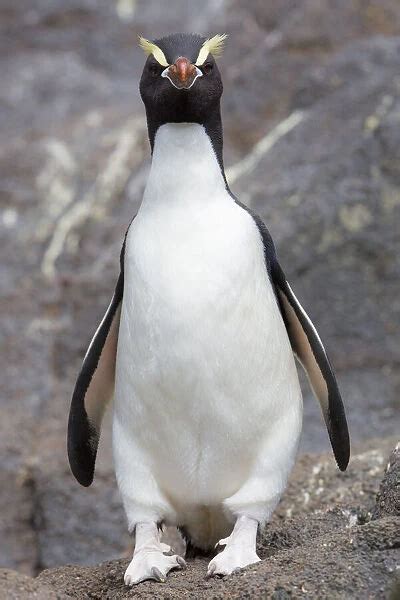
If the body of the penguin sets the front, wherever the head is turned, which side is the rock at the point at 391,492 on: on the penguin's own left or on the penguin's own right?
on the penguin's own left

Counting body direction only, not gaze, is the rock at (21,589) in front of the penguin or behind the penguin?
in front

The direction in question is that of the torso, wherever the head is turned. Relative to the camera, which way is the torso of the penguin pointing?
toward the camera
